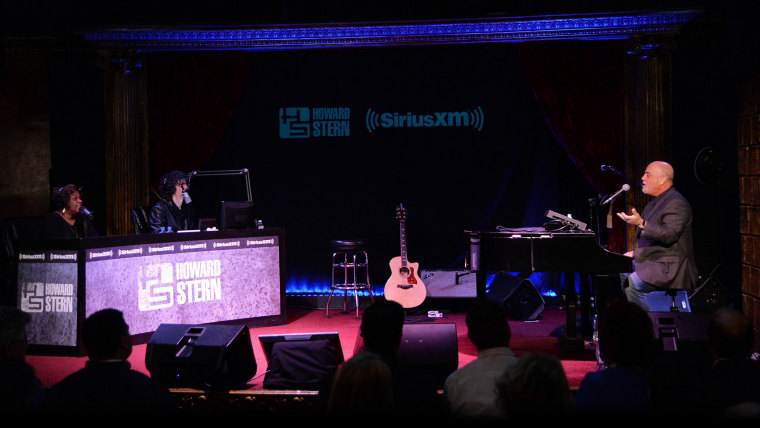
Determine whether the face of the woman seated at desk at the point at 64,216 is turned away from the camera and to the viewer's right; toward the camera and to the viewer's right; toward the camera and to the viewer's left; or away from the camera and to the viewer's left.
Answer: toward the camera and to the viewer's right

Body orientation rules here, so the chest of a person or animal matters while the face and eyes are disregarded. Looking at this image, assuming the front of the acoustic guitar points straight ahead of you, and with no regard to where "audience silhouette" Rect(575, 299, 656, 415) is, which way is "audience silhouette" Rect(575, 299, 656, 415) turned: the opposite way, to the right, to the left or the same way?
the opposite way

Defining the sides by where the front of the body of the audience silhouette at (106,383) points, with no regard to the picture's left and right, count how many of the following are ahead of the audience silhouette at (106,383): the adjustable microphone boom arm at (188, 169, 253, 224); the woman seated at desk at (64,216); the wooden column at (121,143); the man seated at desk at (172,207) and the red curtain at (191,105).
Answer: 5

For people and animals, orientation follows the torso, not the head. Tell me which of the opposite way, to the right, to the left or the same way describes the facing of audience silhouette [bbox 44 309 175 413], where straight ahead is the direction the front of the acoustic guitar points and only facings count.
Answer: the opposite way

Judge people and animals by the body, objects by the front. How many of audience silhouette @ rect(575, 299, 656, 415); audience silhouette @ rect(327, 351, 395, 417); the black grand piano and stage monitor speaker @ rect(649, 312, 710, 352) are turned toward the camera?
0

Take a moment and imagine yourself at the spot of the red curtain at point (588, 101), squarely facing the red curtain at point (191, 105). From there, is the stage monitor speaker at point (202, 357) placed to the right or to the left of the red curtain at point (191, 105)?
left

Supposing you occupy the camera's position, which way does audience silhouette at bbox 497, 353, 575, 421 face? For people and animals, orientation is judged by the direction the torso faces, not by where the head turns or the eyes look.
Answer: facing away from the viewer

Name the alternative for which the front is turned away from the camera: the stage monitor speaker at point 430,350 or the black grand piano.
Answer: the stage monitor speaker

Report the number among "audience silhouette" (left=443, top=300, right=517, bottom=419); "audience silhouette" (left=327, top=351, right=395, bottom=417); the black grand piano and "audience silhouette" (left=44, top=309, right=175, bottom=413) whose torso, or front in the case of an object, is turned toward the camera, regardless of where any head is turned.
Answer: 0

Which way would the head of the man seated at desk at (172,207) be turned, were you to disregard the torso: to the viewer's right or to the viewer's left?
to the viewer's right

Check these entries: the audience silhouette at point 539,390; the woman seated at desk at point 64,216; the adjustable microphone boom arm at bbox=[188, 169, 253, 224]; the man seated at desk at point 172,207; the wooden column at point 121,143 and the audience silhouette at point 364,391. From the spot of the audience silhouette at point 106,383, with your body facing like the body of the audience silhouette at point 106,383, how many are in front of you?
4

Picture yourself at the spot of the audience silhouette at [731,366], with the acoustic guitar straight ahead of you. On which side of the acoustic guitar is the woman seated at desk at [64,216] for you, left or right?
left

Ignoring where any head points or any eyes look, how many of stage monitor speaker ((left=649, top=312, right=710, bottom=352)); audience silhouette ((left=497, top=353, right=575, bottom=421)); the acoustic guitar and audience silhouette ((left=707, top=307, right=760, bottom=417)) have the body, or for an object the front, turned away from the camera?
3

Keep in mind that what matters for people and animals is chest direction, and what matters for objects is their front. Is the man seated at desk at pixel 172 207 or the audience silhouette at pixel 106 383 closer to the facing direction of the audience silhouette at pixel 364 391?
the man seated at desk

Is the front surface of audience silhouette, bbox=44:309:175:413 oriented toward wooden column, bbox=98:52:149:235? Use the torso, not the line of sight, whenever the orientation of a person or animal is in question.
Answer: yes

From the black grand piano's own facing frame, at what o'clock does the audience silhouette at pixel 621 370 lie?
The audience silhouette is roughly at 3 o'clock from the black grand piano.

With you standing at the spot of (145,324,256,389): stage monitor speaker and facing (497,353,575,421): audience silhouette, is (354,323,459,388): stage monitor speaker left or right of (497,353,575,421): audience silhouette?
left

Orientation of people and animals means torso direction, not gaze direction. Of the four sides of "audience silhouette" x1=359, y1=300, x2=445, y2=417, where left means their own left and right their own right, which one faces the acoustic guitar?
front

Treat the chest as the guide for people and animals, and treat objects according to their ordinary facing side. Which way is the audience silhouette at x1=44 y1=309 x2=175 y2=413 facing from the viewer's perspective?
away from the camera

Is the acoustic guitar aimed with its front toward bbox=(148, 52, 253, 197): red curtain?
no

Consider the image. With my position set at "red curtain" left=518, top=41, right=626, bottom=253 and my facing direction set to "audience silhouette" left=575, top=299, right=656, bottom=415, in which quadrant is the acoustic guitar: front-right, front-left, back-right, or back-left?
front-right

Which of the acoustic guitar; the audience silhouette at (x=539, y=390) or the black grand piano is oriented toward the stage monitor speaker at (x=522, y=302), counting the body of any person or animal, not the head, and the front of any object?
the audience silhouette

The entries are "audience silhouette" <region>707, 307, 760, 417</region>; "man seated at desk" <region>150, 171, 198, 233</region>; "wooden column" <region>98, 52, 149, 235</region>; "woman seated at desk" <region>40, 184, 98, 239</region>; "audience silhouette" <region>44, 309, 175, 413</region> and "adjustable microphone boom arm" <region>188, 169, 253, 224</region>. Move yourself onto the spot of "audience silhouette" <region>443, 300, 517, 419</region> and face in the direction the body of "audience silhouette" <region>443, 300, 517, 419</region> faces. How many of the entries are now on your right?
1

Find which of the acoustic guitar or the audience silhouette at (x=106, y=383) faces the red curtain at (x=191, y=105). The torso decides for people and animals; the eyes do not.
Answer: the audience silhouette
